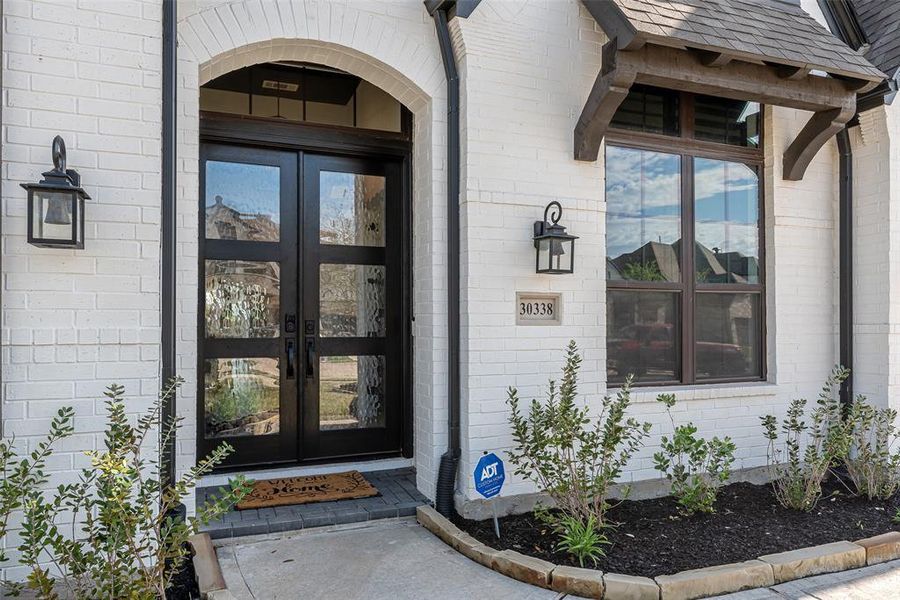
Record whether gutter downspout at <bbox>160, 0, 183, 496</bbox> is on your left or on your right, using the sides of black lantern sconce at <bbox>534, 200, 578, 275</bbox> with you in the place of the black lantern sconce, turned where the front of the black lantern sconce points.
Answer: on your right

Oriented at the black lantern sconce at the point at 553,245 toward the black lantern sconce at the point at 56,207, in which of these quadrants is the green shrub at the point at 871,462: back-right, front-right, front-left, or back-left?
back-left

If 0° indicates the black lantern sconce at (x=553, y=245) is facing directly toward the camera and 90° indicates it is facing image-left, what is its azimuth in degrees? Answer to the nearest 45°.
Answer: approximately 315°

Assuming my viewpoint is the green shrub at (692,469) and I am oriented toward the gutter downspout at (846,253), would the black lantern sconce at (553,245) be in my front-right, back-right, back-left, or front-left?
back-left

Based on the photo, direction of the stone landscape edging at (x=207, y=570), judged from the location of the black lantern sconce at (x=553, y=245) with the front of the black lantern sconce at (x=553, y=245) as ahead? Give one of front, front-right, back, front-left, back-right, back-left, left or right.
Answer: right

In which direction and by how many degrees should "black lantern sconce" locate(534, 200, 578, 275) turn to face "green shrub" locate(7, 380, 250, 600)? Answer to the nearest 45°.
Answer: approximately 90° to its right

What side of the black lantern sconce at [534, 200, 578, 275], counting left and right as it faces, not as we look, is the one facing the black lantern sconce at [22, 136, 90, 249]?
right

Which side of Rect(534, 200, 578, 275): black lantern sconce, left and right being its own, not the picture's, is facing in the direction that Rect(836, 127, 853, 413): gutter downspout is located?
left
